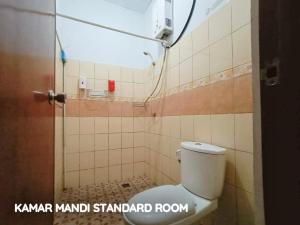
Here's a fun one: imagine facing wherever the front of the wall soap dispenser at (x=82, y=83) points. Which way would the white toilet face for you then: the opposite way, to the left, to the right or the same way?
to the right

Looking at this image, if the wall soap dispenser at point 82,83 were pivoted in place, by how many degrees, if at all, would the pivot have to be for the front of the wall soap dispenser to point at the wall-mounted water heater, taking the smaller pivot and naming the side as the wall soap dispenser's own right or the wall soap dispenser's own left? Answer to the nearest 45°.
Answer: approximately 45° to the wall soap dispenser's own left

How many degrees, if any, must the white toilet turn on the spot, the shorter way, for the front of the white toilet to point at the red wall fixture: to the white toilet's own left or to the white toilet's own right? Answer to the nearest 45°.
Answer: approximately 90° to the white toilet's own right

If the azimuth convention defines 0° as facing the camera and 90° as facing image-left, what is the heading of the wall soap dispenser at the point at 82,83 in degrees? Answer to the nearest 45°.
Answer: approximately 0°

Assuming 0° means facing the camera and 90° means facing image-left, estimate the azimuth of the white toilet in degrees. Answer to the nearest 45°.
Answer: approximately 45°

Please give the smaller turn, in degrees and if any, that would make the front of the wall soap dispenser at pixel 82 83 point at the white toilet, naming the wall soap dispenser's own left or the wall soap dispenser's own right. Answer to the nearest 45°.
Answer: approximately 45° to the wall soap dispenser's own left
